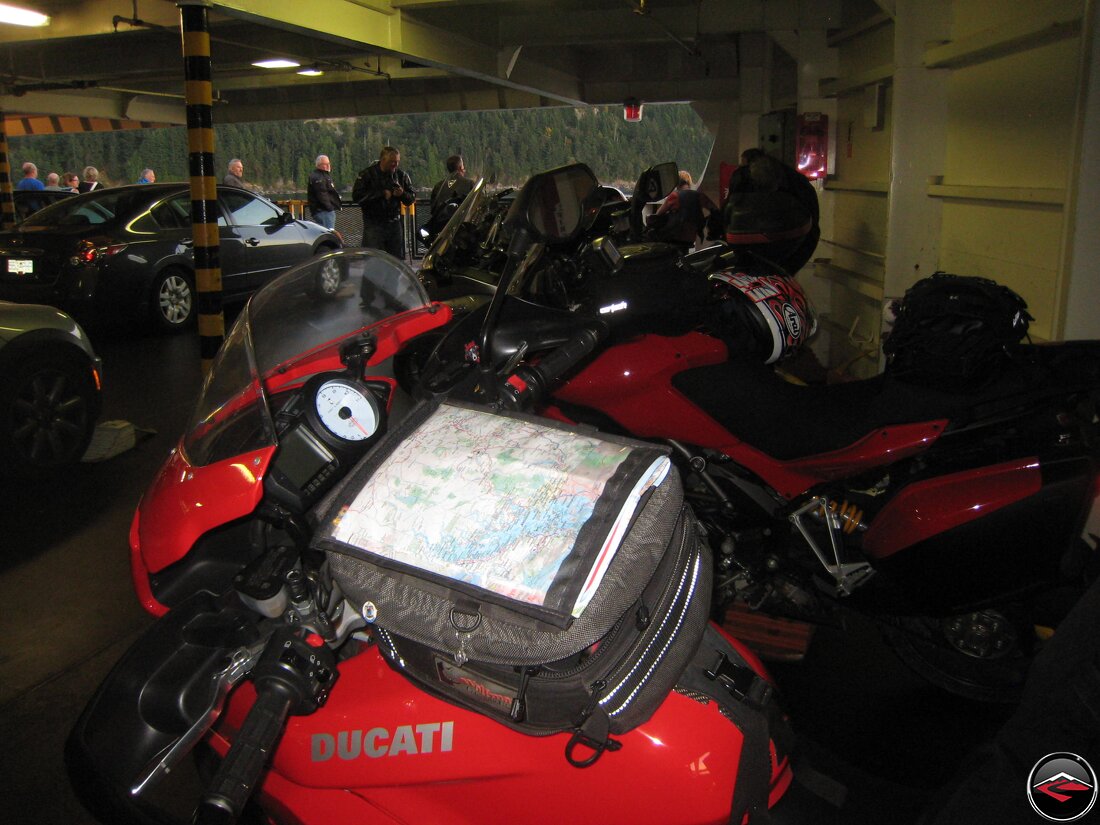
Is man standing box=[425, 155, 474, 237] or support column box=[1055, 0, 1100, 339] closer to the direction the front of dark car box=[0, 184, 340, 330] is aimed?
the man standing

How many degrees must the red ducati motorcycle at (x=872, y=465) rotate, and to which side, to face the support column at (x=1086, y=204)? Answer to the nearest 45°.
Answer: approximately 90° to its right

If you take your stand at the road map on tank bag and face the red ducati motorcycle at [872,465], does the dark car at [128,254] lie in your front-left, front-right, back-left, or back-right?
front-left

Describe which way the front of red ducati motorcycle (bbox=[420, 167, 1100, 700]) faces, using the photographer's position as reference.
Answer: facing away from the viewer and to the left of the viewer

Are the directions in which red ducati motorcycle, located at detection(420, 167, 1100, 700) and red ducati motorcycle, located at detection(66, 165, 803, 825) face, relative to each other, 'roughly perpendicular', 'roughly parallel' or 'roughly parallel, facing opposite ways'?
roughly parallel

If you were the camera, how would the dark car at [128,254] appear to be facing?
facing away from the viewer and to the right of the viewer

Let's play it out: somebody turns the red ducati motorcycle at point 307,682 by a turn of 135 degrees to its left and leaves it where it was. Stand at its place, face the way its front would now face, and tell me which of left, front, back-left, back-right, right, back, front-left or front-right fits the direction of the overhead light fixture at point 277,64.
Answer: back

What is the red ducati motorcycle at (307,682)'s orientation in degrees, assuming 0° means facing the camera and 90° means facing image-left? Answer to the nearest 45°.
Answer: approximately 135°

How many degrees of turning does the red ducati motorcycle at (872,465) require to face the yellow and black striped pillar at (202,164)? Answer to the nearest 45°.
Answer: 0° — it already faces it

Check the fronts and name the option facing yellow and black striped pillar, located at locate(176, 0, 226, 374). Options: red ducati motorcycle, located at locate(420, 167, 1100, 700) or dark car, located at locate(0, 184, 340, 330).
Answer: the red ducati motorcycle

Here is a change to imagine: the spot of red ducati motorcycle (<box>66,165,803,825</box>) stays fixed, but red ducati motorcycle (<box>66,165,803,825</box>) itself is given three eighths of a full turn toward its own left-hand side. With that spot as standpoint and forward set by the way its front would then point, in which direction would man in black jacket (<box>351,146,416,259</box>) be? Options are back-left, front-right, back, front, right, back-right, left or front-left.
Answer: back

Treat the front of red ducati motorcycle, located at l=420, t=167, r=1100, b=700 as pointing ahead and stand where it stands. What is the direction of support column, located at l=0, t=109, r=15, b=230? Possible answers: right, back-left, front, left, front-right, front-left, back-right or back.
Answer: front

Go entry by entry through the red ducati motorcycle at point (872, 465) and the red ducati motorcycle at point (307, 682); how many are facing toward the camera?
0
